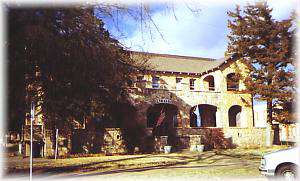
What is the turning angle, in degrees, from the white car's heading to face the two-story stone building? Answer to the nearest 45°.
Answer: approximately 90° to its right

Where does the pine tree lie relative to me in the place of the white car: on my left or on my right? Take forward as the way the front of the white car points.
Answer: on my right

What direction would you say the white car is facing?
to the viewer's left

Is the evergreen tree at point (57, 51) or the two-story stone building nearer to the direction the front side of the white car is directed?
the evergreen tree

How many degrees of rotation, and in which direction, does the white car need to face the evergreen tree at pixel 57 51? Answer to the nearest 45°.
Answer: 0° — it already faces it

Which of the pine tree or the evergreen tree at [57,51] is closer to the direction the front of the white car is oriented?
the evergreen tree
